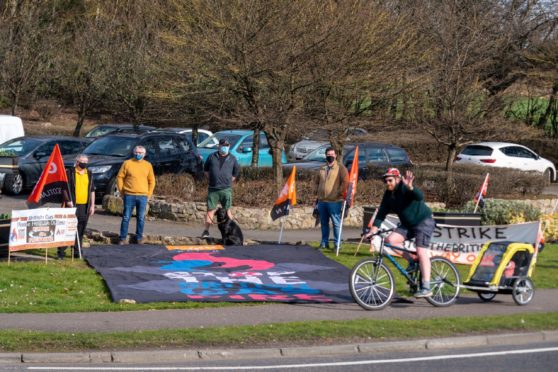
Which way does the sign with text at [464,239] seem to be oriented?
toward the camera

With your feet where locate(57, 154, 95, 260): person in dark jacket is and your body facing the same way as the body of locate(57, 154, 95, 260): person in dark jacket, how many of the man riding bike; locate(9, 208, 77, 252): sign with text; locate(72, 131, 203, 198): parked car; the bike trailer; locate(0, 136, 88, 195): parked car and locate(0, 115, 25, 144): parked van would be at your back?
3

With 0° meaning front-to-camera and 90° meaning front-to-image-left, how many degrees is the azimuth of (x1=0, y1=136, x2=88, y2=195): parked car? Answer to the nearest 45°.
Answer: approximately 45°

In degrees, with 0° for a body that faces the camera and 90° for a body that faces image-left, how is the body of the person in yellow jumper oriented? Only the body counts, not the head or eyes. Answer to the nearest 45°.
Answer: approximately 0°

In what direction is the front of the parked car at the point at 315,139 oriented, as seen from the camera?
facing the viewer and to the left of the viewer

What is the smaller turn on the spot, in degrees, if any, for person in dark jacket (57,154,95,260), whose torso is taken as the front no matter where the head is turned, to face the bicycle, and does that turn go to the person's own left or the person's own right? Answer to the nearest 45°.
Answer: approximately 45° to the person's own left

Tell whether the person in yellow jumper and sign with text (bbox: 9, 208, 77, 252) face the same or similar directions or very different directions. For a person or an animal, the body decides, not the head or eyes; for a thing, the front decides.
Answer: same or similar directions

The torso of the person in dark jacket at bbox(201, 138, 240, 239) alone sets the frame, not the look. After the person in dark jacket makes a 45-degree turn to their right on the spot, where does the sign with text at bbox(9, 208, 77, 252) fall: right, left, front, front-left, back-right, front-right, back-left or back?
front

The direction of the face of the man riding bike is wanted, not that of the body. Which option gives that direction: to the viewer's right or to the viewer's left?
to the viewer's left

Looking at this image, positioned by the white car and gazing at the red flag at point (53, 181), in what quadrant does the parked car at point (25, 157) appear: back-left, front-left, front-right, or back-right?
front-right
